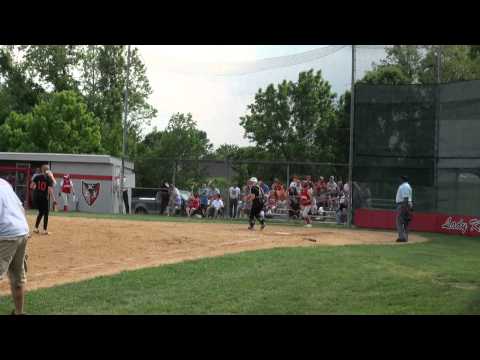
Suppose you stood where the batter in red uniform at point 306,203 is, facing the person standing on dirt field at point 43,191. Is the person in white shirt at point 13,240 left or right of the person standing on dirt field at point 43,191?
left

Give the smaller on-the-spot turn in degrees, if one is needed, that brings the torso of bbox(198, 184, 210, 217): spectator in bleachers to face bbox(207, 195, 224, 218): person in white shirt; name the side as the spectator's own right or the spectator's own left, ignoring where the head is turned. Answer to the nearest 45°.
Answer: approximately 45° to the spectator's own left

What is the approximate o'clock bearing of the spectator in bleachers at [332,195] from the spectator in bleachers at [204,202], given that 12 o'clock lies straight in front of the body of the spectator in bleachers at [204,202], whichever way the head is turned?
the spectator in bleachers at [332,195] is roughly at 10 o'clock from the spectator in bleachers at [204,202].

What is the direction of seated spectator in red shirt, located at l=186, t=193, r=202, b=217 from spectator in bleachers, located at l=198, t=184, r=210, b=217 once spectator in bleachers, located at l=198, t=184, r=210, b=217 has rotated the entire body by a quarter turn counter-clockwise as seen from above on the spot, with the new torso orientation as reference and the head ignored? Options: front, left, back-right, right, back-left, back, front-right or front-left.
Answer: back

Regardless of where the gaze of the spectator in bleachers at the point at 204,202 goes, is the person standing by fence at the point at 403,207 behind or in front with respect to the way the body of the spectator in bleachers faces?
in front

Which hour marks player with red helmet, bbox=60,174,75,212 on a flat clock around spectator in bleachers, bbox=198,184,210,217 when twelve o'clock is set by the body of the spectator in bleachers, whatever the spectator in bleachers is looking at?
The player with red helmet is roughly at 3 o'clock from the spectator in bleachers.

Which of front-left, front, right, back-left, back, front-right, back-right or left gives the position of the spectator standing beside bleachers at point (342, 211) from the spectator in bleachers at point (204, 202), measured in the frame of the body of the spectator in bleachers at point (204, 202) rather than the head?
front-left

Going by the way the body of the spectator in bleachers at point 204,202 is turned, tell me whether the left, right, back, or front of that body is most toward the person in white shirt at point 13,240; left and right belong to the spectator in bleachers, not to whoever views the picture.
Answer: front

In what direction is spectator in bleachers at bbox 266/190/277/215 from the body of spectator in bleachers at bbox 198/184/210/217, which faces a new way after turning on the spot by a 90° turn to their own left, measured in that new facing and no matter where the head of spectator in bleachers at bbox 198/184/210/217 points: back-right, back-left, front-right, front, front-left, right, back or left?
front-right

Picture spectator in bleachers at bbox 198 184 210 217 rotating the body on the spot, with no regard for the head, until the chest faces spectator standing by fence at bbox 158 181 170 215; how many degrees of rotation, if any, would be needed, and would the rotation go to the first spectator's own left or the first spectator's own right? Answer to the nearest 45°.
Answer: approximately 135° to the first spectator's own right

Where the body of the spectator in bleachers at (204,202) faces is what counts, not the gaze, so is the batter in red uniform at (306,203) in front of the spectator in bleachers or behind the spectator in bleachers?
in front

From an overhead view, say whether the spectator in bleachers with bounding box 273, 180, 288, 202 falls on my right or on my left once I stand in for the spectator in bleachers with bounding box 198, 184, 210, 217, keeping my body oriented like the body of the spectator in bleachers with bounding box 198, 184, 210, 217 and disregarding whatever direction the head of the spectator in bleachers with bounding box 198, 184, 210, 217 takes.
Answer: on my left

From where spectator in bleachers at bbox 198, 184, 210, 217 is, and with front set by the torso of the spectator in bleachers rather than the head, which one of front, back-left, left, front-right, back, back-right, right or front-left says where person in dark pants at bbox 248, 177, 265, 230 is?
front

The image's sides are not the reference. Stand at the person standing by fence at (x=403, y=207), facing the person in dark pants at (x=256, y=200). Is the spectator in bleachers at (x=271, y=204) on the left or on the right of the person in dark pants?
right

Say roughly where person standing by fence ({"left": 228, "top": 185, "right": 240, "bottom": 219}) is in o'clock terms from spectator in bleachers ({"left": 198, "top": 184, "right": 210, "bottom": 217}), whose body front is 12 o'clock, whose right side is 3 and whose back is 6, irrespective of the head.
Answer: The person standing by fence is roughly at 10 o'clock from the spectator in bleachers.

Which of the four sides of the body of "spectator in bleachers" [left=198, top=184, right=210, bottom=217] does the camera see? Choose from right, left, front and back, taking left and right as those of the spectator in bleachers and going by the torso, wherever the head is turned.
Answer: front
